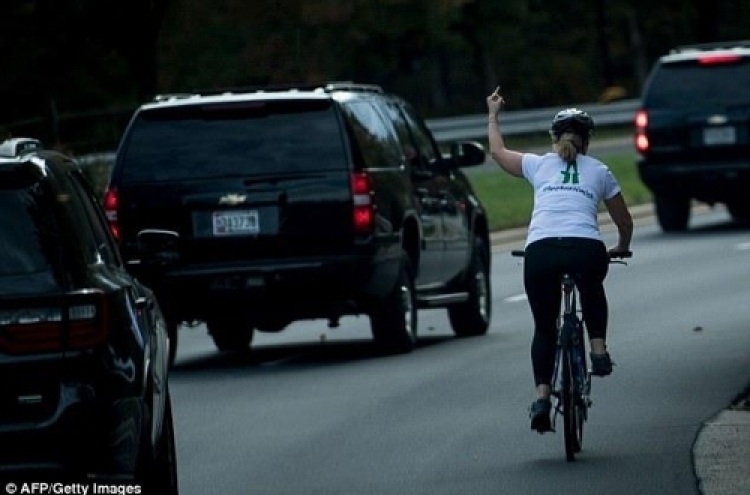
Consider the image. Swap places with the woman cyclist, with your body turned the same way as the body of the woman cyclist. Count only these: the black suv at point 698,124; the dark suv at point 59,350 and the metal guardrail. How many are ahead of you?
2

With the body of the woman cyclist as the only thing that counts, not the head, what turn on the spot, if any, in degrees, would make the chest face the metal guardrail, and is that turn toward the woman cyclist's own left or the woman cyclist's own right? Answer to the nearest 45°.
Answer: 0° — they already face it

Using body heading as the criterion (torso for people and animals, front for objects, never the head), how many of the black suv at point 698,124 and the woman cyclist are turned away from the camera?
2

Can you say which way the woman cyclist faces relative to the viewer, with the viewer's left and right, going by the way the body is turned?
facing away from the viewer

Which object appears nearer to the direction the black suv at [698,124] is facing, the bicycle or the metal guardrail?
the metal guardrail

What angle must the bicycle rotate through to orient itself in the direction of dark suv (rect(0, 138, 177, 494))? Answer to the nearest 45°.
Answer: approximately 135° to its left

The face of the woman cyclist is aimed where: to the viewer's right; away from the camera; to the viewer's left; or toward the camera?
away from the camera

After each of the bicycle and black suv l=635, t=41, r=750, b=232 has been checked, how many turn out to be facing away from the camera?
2

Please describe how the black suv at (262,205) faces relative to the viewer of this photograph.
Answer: facing away from the viewer and to the right of the viewer

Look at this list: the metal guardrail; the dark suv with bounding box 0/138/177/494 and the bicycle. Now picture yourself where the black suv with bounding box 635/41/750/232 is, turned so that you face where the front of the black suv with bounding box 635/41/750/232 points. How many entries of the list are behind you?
2

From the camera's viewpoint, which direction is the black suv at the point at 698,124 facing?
away from the camera

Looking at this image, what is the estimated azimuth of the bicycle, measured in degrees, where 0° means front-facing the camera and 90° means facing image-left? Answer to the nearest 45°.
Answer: approximately 180°
